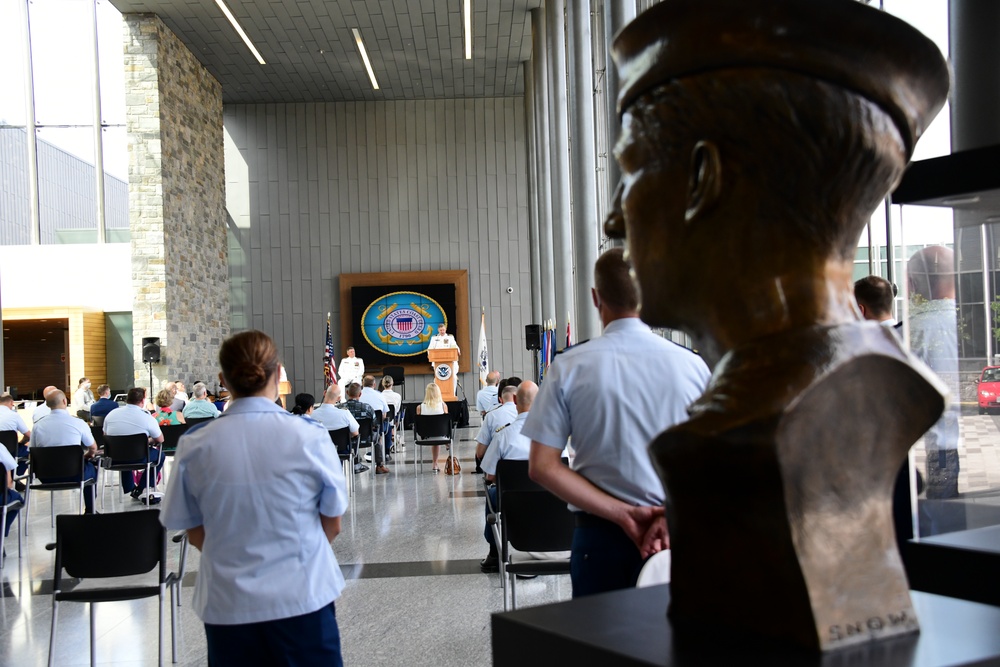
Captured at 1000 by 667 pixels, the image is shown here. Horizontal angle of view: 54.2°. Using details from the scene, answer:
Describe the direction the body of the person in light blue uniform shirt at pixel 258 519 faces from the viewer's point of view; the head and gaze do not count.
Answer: away from the camera

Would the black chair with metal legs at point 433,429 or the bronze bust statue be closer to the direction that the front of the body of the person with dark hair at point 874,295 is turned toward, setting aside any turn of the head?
the black chair with metal legs

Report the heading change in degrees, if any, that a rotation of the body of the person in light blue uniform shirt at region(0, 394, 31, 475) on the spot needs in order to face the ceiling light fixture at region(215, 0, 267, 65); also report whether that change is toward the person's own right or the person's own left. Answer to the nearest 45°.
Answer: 0° — they already face it

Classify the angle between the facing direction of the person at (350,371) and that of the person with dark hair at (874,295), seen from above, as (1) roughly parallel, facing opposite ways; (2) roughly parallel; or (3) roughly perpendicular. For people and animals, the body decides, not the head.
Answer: roughly parallel, facing opposite ways

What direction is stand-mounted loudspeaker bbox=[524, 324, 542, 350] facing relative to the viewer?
toward the camera

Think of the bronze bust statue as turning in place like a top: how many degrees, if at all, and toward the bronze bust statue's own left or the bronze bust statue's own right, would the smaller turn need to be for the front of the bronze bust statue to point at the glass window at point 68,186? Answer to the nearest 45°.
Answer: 0° — it already faces it

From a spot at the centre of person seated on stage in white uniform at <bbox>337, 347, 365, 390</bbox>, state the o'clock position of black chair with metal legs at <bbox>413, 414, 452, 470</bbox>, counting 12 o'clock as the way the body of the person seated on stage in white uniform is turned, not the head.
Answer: The black chair with metal legs is roughly at 12 o'clock from the person seated on stage in white uniform.

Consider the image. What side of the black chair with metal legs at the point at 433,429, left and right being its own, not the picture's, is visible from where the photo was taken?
back

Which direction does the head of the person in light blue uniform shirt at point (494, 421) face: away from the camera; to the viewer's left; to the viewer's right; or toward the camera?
away from the camera

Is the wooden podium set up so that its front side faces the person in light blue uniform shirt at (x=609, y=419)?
yes

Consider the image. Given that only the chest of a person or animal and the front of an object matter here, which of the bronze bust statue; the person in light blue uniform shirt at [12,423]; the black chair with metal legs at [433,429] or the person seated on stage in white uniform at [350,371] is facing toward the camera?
the person seated on stage in white uniform

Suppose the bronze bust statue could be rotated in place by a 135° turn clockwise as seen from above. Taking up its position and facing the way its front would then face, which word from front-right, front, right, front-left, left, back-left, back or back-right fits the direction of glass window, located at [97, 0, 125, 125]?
back-left

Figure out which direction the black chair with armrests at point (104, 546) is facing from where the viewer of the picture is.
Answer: facing away from the viewer

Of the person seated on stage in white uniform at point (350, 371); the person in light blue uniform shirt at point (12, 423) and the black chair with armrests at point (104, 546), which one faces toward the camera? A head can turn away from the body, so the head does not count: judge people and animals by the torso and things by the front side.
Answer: the person seated on stage in white uniform

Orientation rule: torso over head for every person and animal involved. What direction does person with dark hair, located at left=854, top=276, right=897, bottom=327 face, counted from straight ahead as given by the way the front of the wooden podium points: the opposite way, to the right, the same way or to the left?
the opposite way

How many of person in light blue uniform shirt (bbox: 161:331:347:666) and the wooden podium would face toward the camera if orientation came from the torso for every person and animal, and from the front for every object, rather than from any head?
1

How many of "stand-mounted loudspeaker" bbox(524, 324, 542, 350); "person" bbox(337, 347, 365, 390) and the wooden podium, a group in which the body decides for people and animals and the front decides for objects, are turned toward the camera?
3

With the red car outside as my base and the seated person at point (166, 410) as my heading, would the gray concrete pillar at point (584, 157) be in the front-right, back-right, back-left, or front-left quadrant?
front-right

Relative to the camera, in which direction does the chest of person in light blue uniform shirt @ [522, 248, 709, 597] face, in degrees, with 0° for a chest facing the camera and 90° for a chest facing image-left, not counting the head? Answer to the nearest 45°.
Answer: approximately 135°

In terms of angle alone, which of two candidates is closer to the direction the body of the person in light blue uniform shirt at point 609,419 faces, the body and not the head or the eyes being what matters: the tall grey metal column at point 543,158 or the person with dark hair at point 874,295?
the tall grey metal column

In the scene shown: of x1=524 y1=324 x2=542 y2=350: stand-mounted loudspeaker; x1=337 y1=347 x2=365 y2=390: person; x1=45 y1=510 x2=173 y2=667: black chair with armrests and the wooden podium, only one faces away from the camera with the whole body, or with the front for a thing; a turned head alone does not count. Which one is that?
the black chair with armrests

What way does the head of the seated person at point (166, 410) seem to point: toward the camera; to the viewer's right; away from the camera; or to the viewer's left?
away from the camera

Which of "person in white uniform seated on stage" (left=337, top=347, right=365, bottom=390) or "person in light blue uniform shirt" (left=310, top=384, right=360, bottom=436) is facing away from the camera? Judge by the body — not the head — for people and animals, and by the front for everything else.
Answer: the person in light blue uniform shirt
